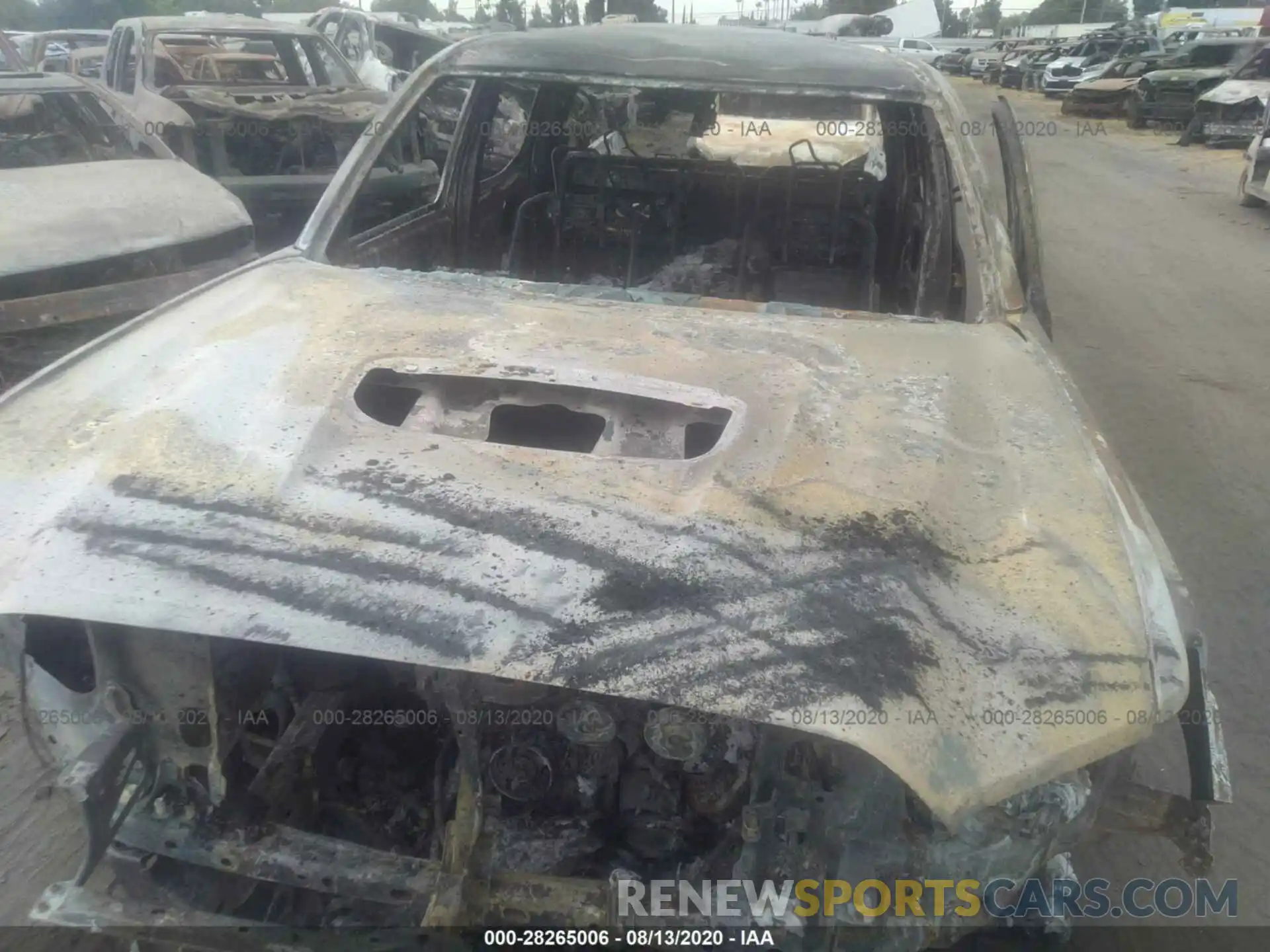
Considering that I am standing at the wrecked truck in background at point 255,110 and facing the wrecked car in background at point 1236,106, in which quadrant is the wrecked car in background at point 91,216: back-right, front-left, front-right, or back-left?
back-right

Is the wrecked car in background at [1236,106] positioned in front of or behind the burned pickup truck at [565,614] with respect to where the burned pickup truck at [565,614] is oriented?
behind

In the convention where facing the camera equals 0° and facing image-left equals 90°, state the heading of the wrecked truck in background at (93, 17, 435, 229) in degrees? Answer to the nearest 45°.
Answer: approximately 315°

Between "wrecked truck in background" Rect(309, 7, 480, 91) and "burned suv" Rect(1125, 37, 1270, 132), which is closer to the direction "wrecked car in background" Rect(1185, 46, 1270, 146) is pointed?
the wrecked truck in background

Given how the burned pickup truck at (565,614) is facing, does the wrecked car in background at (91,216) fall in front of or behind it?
behind

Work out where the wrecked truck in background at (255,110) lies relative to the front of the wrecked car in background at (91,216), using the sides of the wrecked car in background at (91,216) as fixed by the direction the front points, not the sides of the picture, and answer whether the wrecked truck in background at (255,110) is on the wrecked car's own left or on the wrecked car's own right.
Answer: on the wrecked car's own left
